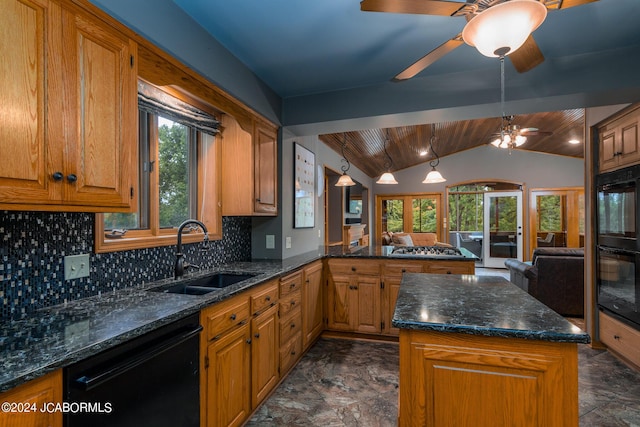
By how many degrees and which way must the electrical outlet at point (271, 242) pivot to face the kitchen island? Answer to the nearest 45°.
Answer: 0° — it already faces it

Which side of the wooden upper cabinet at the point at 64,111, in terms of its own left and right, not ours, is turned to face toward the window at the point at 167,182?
left

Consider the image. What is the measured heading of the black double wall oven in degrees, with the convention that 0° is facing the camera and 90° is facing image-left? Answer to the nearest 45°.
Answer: approximately 45°

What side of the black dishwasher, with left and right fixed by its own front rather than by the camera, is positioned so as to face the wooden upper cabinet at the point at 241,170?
left

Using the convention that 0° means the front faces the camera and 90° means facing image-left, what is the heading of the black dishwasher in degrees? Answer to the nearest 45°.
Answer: approximately 315°

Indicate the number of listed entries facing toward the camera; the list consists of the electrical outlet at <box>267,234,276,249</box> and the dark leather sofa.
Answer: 1
